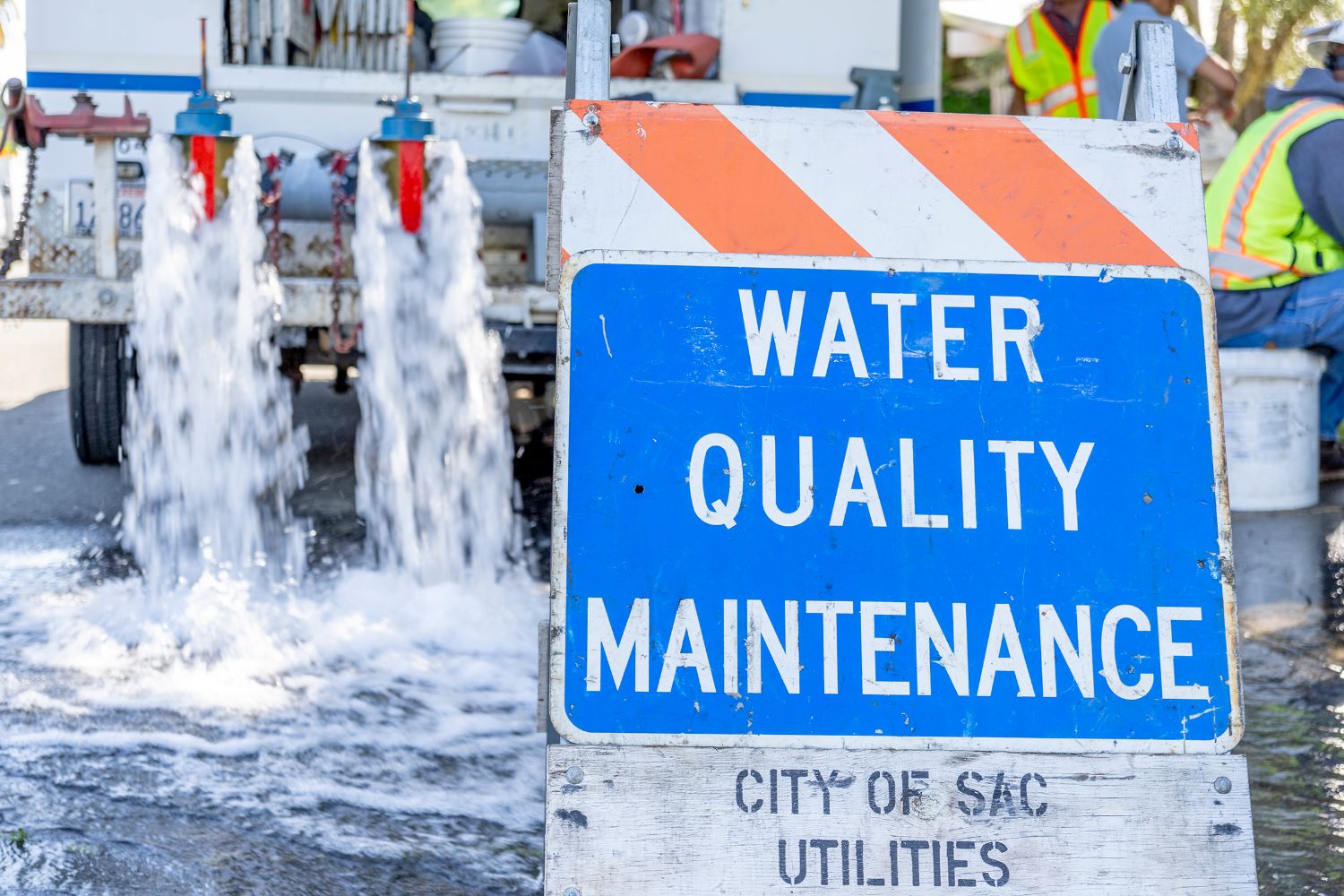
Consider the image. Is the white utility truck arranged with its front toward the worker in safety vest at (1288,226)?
no

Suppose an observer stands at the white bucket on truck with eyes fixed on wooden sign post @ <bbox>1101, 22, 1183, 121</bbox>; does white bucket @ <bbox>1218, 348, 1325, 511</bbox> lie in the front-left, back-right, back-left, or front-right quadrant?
front-left

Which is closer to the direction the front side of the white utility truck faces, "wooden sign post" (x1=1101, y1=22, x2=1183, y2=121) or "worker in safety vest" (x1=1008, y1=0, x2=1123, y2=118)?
the worker in safety vest

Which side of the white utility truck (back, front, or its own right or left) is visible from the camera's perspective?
back

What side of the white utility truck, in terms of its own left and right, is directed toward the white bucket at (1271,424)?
right

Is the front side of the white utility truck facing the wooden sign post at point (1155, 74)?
no

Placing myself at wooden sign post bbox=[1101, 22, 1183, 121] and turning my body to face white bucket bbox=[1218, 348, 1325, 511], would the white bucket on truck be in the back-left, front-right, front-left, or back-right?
front-left

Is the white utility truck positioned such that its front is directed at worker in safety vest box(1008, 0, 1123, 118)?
no

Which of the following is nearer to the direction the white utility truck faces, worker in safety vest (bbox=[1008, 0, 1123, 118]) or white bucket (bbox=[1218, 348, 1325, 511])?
the worker in safety vest
